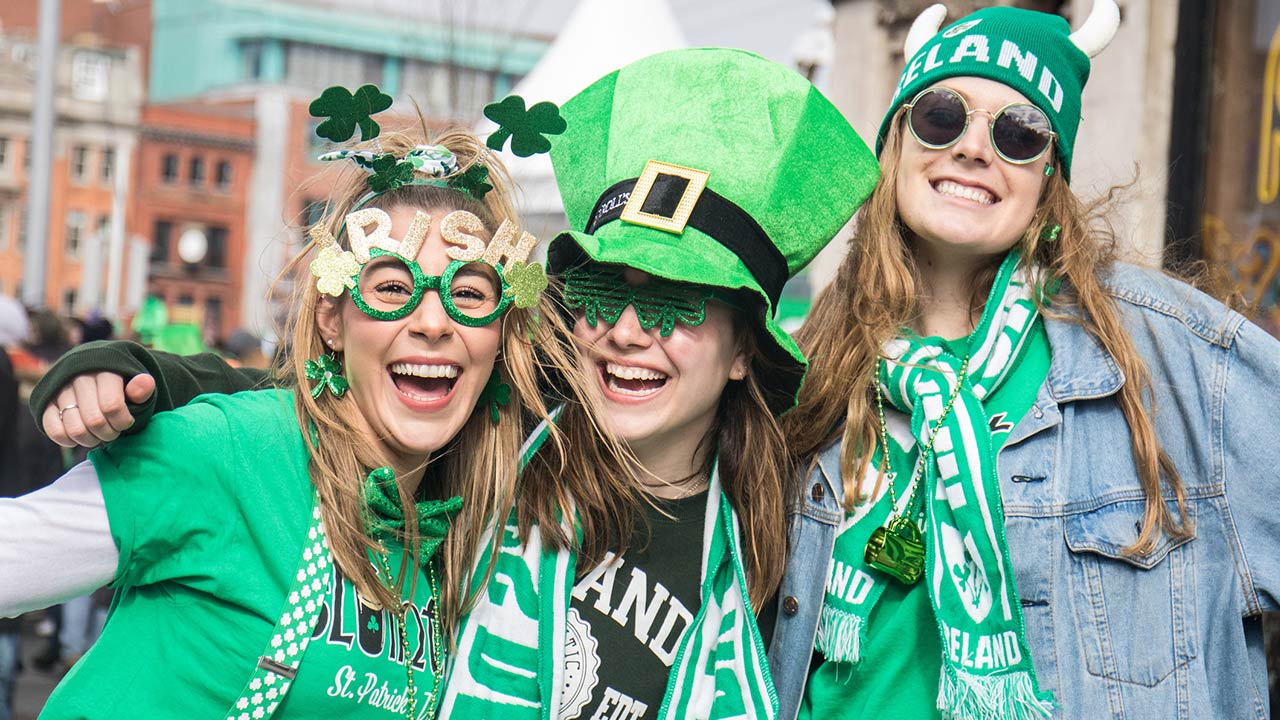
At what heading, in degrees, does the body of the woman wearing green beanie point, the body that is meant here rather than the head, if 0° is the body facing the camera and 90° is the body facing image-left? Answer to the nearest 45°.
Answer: approximately 45°

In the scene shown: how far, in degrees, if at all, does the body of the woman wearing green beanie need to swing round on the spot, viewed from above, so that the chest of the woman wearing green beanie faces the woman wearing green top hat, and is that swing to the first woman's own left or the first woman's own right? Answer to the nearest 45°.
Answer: approximately 45° to the first woman's own right

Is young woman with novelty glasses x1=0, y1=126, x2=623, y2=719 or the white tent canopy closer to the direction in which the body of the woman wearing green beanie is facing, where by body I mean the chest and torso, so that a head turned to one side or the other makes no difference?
the young woman with novelty glasses

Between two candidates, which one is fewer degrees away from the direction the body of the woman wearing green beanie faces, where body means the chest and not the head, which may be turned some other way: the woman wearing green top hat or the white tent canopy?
the woman wearing green top hat
